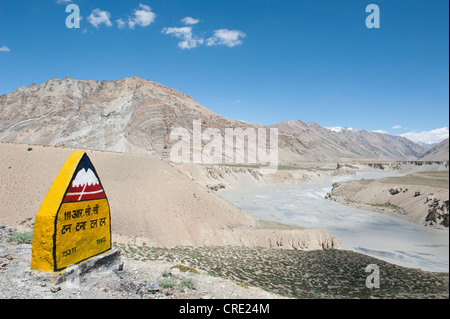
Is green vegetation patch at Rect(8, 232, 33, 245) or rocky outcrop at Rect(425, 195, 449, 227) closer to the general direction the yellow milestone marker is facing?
the rocky outcrop

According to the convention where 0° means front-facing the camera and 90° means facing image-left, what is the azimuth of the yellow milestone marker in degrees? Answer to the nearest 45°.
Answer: approximately 315°

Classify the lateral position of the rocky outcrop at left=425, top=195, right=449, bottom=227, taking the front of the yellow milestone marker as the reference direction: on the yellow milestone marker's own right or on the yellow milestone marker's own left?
on the yellow milestone marker's own left

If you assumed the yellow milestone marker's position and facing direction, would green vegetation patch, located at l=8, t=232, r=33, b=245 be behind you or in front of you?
behind
